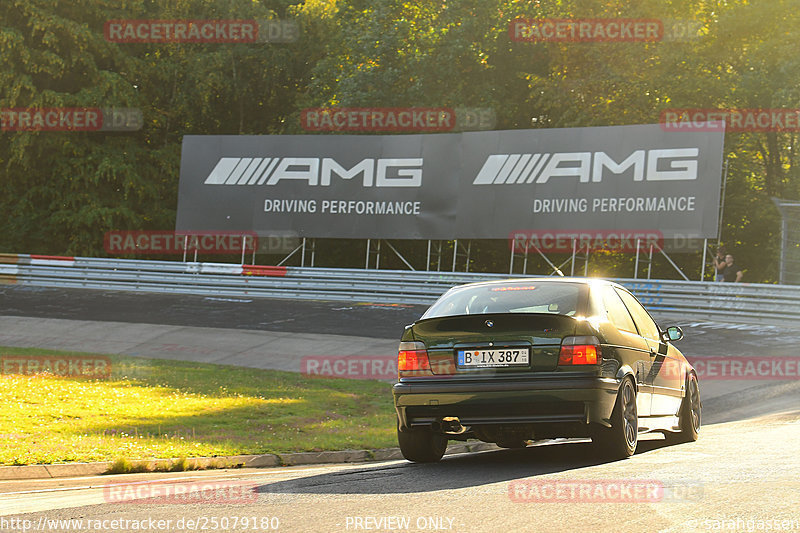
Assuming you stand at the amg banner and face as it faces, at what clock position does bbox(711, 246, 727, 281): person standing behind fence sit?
The person standing behind fence is roughly at 10 o'clock from the amg banner.

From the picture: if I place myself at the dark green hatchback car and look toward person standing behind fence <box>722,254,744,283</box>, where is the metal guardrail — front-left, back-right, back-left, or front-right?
front-left

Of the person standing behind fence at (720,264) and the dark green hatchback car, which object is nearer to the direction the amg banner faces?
the dark green hatchback car

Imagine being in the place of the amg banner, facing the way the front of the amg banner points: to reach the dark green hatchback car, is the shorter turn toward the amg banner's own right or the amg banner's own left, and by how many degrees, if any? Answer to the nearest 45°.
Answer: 0° — it already faces it

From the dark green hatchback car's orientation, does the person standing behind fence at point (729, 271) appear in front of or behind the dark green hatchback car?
in front

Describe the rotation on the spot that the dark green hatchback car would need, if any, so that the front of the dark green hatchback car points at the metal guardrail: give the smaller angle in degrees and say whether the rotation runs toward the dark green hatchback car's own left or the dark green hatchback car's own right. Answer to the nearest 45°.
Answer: approximately 45° to the dark green hatchback car's own left

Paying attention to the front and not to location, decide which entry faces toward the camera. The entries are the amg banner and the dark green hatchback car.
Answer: the amg banner

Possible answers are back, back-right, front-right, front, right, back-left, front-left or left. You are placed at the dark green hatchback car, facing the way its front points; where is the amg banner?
front-left

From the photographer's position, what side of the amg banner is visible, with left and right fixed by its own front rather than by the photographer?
front

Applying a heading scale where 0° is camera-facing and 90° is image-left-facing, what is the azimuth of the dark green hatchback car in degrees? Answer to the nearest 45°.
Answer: approximately 225°

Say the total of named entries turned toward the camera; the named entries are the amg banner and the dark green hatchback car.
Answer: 1
